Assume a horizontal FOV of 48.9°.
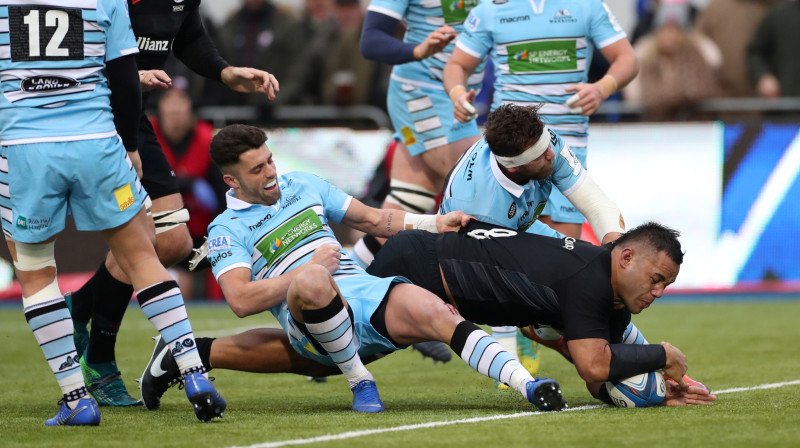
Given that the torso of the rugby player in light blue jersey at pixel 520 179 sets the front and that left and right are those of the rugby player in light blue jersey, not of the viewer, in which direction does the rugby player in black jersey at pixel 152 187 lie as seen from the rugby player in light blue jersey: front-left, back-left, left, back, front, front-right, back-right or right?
back-right

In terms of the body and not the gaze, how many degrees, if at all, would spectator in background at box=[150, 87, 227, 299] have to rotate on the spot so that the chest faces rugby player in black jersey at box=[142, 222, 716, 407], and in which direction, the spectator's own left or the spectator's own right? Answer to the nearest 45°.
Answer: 0° — they already face them

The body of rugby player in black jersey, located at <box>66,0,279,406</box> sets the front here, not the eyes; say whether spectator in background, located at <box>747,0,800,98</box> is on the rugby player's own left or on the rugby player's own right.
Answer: on the rugby player's own left

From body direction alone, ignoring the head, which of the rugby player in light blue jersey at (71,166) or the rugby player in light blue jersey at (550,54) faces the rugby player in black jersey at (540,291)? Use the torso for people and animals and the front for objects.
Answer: the rugby player in light blue jersey at (550,54)

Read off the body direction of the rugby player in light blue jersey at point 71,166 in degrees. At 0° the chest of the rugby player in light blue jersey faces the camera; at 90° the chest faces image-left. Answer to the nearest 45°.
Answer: approximately 180°

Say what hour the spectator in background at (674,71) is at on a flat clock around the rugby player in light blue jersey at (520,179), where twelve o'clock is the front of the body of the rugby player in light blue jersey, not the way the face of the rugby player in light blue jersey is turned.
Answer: The spectator in background is roughly at 8 o'clock from the rugby player in light blue jersey.
